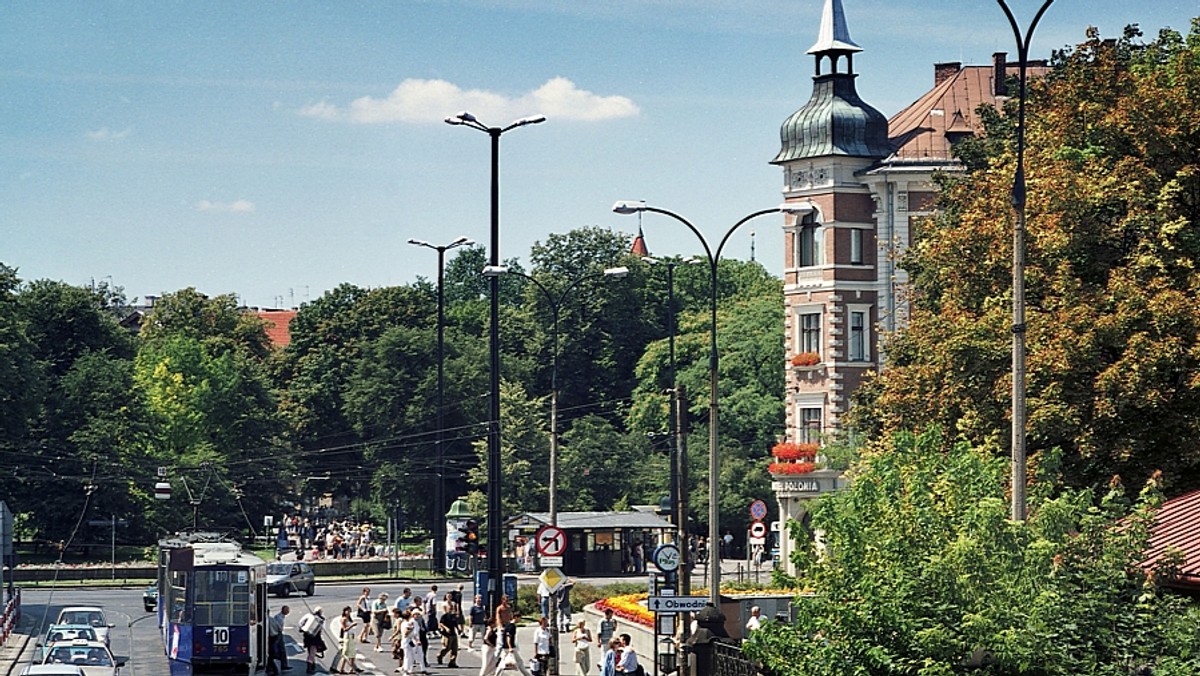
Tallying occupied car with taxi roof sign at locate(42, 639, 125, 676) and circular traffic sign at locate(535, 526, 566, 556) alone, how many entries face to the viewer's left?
0

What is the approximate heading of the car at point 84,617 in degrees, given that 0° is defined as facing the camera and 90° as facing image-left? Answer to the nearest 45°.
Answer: approximately 0°

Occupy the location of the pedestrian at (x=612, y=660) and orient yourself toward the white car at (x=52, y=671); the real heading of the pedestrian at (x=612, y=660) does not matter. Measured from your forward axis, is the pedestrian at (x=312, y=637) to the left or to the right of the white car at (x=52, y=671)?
right

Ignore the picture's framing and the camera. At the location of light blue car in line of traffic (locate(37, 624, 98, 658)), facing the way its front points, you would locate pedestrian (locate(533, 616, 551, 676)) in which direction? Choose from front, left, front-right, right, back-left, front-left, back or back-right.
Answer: front-left

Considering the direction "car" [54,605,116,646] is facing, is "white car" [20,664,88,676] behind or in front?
in front

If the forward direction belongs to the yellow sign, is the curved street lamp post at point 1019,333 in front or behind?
in front
